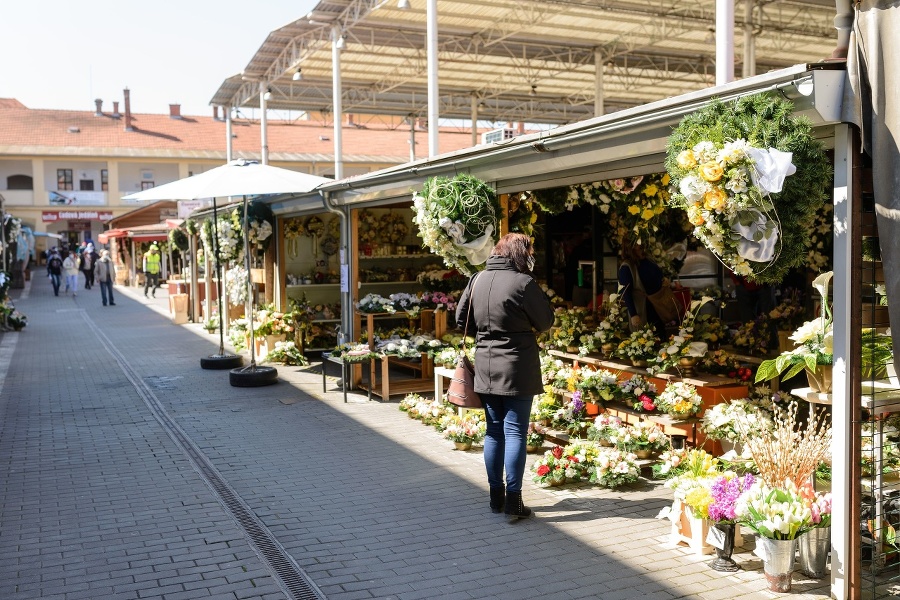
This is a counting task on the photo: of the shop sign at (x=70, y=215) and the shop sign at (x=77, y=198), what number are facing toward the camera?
2

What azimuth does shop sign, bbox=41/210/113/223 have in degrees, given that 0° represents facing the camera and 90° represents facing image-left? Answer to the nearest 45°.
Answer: approximately 0°

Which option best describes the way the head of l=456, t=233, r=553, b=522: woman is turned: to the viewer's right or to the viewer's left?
to the viewer's right

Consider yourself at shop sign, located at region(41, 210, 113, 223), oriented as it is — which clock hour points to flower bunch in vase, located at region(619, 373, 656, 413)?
The flower bunch in vase is roughly at 12 o'clock from the shop sign.

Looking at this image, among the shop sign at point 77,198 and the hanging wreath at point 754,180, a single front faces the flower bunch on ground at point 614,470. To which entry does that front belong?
the shop sign

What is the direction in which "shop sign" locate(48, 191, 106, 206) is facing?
toward the camera

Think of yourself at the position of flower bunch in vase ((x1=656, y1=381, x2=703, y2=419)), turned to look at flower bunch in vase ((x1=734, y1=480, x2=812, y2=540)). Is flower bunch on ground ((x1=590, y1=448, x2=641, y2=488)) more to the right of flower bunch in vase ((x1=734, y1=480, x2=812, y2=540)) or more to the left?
right

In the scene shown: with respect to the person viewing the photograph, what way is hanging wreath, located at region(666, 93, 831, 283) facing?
facing the viewer and to the left of the viewer

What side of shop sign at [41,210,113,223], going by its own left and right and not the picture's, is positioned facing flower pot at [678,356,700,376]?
front

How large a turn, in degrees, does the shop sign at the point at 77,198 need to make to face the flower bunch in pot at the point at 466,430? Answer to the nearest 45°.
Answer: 0° — it already faces it

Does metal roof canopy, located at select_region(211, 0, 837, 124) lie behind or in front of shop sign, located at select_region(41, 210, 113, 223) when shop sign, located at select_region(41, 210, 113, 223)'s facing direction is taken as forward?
in front

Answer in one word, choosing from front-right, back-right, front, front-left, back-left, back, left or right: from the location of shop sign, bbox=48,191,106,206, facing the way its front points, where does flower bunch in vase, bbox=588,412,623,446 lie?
front

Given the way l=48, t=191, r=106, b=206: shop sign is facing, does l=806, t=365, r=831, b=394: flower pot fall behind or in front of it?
in front

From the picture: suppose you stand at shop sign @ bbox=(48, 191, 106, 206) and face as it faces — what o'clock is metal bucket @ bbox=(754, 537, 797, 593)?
The metal bucket is roughly at 12 o'clock from the shop sign.

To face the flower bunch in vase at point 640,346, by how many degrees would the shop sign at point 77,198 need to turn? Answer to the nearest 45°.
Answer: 0° — it already faces it

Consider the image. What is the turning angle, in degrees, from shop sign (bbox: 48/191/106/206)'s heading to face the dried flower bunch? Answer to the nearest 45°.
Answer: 0° — it already faces it

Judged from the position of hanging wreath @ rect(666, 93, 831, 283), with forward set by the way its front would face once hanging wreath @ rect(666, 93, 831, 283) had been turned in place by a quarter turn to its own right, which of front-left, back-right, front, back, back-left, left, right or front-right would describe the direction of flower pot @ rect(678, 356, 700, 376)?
front-right
